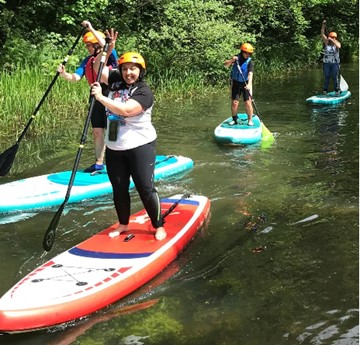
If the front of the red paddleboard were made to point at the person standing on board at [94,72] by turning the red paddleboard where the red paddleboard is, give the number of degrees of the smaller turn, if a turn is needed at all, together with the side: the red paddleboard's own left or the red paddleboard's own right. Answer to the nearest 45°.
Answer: approximately 135° to the red paddleboard's own right

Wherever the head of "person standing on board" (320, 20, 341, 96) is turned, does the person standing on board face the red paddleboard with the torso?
yes

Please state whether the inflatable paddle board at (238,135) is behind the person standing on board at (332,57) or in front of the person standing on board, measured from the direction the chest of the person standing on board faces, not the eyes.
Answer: in front

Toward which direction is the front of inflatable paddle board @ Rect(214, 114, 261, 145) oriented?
toward the camera

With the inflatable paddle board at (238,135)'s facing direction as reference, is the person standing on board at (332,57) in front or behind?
behind

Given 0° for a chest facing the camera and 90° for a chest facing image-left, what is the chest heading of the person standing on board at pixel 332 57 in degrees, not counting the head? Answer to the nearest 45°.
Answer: approximately 0°

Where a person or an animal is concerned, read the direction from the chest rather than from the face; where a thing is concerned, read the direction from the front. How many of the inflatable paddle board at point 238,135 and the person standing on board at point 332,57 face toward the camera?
2

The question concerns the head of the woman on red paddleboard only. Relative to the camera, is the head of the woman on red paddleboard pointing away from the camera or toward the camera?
toward the camera

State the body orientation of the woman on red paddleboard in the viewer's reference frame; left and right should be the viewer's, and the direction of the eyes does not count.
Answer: facing the viewer and to the left of the viewer

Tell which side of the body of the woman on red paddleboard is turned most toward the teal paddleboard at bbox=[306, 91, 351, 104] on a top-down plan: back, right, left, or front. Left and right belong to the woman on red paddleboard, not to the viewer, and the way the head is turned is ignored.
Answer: back
